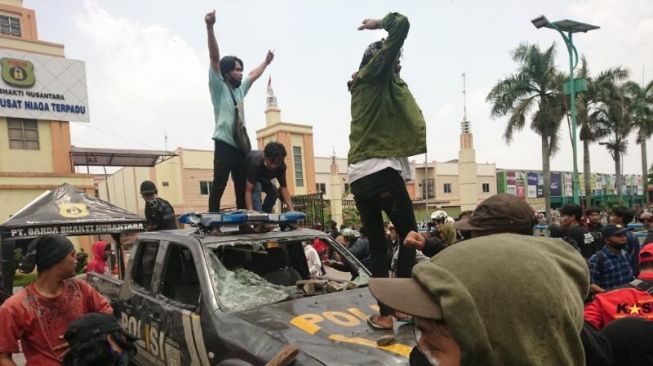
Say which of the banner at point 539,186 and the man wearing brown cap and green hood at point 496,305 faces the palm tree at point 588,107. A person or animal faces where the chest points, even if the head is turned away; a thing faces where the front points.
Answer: the banner

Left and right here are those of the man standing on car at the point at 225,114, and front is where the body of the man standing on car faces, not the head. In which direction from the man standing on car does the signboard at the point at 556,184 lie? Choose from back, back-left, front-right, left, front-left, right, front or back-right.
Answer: left

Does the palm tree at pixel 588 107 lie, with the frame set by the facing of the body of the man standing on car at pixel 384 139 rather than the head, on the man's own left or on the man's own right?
on the man's own right

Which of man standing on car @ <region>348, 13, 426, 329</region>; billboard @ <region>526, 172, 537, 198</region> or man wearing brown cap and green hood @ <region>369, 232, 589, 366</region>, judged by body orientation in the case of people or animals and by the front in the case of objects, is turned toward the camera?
the billboard

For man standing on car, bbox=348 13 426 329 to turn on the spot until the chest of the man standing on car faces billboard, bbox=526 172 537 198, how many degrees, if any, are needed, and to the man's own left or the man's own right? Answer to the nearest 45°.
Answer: approximately 45° to the man's own right

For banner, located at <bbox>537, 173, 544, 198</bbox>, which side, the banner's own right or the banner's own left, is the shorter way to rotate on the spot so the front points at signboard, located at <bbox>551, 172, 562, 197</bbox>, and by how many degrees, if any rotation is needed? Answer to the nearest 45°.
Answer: approximately 135° to the banner's own left

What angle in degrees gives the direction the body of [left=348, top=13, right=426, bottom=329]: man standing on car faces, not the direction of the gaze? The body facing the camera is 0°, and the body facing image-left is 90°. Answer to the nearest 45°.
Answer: approximately 135°

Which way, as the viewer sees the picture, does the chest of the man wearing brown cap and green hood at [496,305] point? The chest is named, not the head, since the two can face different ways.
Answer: to the viewer's left

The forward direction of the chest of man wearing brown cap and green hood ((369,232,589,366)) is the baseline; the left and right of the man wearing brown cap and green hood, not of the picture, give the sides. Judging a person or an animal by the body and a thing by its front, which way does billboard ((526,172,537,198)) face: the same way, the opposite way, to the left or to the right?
to the left

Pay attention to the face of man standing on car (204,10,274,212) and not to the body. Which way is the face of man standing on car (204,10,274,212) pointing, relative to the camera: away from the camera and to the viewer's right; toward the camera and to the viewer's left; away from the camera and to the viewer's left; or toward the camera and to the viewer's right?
toward the camera and to the viewer's right

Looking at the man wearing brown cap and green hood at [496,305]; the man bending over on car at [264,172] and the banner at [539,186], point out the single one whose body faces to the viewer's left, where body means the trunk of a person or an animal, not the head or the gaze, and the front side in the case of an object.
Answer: the man wearing brown cap and green hood

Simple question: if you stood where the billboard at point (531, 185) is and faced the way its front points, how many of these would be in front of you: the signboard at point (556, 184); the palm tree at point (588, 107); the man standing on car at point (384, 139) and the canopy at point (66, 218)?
3
